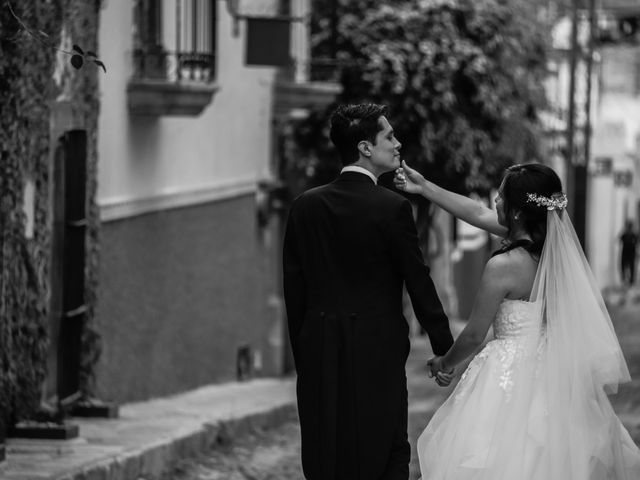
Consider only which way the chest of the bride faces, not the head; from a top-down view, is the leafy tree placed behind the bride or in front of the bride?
in front

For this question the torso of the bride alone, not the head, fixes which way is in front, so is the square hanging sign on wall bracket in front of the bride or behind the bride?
in front

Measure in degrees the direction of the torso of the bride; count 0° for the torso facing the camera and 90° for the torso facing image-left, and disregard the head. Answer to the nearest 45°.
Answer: approximately 135°

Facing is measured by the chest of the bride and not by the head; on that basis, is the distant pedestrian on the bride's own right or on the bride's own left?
on the bride's own right

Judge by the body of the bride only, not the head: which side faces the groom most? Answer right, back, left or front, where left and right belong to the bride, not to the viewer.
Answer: left

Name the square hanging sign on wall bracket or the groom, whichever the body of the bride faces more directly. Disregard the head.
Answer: the square hanging sign on wall bracket

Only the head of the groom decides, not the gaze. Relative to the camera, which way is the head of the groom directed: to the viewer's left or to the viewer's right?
to the viewer's right

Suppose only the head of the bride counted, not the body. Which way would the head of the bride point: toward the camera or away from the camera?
away from the camera
